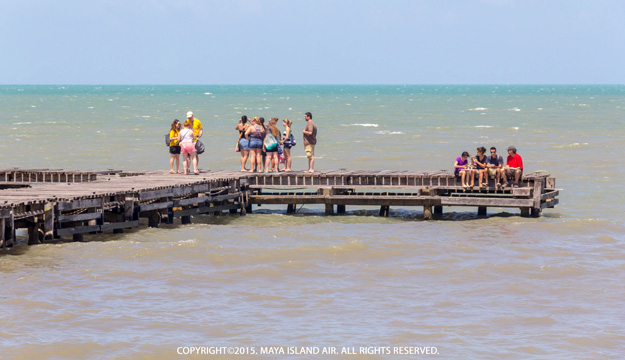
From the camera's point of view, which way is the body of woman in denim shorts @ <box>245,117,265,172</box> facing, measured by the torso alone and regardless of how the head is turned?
away from the camera

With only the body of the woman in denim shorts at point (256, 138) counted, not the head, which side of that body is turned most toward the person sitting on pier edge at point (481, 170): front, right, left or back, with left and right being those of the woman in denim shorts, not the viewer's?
right

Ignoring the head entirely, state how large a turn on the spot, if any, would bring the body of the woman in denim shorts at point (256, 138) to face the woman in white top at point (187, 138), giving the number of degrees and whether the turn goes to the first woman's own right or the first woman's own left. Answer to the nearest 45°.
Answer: approximately 90° to the first woman's own left

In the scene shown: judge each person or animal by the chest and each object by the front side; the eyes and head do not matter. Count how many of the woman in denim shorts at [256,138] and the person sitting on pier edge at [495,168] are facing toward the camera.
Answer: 1

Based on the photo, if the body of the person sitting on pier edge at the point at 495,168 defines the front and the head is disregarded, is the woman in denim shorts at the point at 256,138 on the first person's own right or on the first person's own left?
on the first person's own right

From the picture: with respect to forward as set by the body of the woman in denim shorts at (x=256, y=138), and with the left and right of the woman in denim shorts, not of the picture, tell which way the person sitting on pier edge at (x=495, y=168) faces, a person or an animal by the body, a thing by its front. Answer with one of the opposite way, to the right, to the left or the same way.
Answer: the opposite way

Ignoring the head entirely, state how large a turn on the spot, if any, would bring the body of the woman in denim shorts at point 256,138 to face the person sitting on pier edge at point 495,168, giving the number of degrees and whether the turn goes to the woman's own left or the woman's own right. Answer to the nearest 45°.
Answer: approximately 90° to the woman's own right

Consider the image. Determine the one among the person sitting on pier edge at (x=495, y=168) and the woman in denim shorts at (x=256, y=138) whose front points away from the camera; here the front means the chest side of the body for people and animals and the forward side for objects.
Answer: the woman in denim shorts

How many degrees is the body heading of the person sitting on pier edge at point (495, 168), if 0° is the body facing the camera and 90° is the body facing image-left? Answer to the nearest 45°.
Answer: approximately 0°

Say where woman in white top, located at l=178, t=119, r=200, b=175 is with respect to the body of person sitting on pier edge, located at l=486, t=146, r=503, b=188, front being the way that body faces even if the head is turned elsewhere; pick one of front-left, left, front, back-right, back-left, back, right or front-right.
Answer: right
